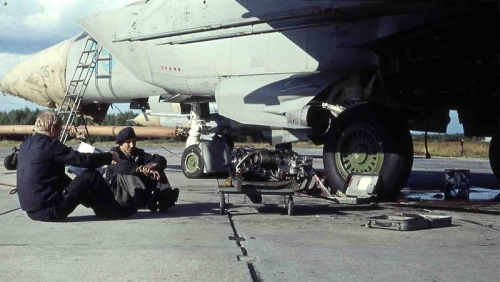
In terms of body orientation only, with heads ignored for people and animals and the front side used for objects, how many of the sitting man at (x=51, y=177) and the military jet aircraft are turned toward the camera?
0

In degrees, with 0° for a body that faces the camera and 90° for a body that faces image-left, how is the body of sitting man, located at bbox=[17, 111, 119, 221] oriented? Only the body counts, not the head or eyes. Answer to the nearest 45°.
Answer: approximately 225°

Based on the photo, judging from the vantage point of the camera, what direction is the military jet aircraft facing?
facing away from the viewer and to the left of the viewer

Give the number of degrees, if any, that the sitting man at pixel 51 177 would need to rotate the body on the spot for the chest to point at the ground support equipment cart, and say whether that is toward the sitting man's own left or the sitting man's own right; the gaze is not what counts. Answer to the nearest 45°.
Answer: approximately 45° to the sitting man's own right

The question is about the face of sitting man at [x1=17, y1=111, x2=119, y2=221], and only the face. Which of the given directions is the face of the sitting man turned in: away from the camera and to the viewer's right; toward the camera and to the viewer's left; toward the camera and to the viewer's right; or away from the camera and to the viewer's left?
away from the camera and to the viewer's right

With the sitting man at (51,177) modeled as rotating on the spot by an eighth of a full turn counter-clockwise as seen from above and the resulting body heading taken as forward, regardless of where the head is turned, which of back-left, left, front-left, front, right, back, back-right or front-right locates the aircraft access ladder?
front
